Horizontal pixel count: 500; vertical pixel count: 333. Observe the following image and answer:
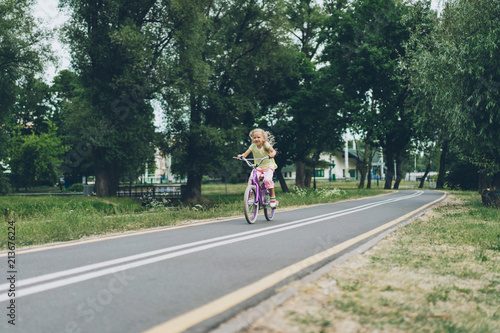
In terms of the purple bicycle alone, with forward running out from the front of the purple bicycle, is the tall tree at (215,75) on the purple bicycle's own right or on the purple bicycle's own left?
on the purple bicycle's own right

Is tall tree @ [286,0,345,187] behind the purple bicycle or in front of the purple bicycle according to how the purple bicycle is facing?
behind

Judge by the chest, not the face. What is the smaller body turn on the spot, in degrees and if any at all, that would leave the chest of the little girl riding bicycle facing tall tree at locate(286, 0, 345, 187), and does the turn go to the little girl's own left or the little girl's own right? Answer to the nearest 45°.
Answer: approximately 135° to the little girl's own right

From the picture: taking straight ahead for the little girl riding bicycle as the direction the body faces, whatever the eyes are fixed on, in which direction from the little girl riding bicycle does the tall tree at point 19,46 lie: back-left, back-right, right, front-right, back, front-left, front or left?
right

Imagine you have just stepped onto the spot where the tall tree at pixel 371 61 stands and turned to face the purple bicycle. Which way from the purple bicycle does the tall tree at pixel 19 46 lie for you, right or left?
right

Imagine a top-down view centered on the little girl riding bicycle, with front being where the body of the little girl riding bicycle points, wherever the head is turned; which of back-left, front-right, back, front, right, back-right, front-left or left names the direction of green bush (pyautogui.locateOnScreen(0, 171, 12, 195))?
right

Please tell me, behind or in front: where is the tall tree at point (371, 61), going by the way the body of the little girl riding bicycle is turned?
behind

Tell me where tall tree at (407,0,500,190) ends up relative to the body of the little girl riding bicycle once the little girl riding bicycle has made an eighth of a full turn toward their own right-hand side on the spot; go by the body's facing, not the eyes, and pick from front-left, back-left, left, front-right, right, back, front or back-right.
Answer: back-right

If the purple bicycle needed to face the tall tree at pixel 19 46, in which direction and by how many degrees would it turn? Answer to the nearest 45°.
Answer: approximately 90° to its right

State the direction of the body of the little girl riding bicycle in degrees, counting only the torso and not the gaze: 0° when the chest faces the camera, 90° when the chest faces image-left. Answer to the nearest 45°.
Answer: approximately 45°

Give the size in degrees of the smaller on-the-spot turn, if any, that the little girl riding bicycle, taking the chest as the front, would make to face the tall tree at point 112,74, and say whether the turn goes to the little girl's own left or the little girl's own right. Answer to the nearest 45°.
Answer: approximately 90° to the little girl's own right

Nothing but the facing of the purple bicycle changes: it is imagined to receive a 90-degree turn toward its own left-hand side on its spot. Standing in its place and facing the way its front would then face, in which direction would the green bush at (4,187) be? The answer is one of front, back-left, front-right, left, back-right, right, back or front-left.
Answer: back

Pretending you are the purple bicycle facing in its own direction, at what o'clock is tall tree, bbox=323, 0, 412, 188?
The tall tree is roughly at 5 o'clock from the purple bicycle.
